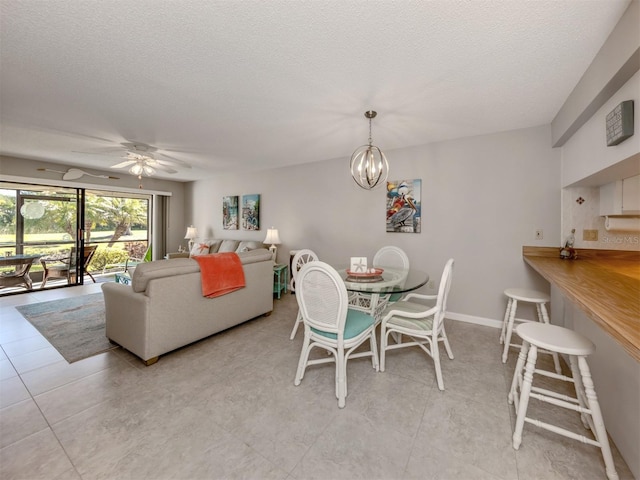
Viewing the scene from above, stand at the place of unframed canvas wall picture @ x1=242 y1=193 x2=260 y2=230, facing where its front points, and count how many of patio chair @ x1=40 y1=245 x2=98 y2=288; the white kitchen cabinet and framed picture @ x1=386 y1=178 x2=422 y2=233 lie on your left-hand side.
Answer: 2

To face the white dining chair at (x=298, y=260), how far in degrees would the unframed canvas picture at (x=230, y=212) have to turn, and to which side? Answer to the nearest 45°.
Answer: approximately 45° to its left

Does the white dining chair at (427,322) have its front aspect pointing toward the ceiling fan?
yes

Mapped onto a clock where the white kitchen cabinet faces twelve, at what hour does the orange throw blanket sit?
The orange throw blanket is roughly at 12 o'clock from the white kitchen cabinet.

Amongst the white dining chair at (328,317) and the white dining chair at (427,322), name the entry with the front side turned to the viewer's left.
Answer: the white dining chair at (427,322)

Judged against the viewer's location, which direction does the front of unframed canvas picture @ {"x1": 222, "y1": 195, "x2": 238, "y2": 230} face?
facing the viewer and to the left of the viewer

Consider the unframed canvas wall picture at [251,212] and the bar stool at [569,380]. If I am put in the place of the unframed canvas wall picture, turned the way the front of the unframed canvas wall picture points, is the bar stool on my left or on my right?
on my left

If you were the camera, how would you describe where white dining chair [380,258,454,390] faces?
facing to the left of the viewer

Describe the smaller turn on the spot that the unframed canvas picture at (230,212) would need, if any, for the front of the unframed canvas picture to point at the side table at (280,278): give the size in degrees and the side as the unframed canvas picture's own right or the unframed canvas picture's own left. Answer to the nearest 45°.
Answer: approximately 90° to the unframed canvas picture's own left

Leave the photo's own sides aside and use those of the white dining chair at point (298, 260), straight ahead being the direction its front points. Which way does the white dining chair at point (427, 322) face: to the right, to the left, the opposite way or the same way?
the opposite way

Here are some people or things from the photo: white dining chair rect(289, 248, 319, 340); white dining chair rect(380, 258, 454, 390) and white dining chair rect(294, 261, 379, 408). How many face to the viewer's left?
1

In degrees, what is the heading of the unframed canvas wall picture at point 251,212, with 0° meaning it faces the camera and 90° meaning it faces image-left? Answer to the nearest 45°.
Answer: approximately 45°

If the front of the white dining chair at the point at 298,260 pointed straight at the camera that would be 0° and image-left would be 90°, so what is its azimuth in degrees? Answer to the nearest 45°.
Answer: approximately 315°

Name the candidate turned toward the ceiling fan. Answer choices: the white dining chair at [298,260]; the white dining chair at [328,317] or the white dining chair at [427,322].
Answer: the white dining chair at [427,322]

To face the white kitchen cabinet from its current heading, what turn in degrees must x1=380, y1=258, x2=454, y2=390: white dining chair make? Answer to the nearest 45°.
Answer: approximately 135° to its right

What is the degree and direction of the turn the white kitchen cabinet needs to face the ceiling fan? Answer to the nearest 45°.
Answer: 0° — it already faces it

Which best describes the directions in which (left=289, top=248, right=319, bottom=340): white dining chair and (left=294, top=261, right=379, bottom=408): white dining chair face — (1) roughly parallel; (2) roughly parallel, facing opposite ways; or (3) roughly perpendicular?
roughly perpendicular

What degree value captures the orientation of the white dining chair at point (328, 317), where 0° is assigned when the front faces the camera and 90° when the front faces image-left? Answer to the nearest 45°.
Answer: approximately 225°
